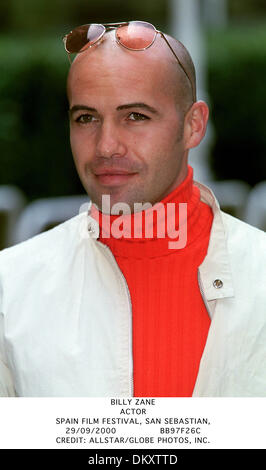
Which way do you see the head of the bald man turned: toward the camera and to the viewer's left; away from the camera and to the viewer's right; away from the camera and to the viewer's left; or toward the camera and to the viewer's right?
toward the camera and to the viewer's left

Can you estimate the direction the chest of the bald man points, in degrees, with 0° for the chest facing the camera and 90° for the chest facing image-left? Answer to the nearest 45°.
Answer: approximately 0°
